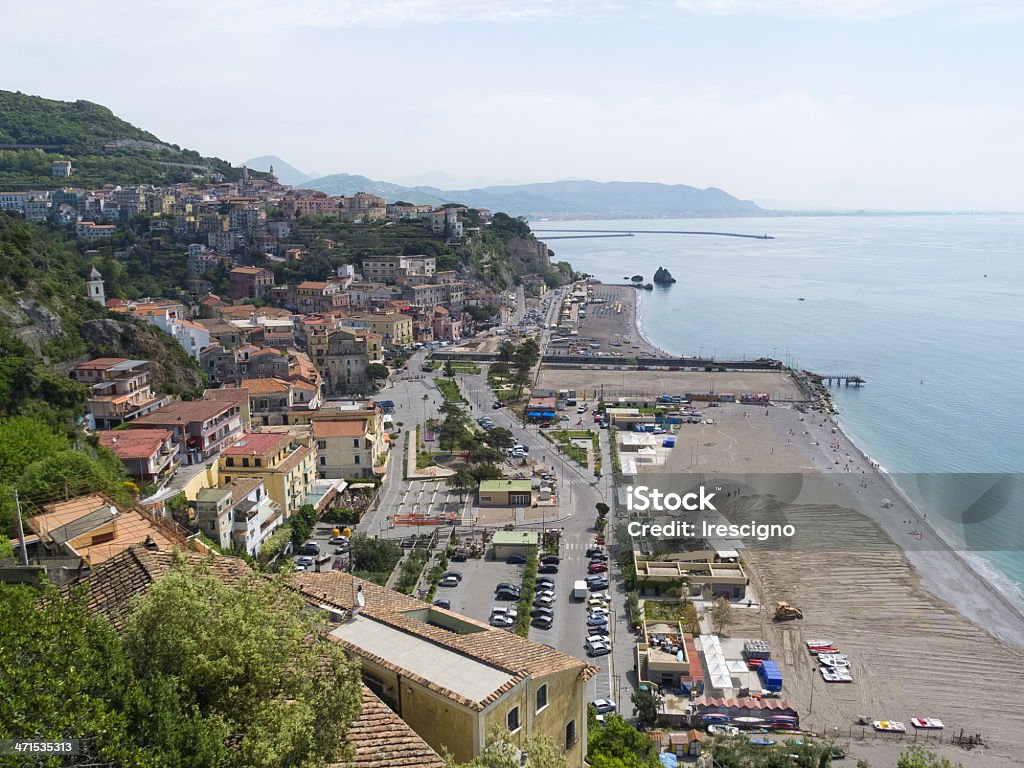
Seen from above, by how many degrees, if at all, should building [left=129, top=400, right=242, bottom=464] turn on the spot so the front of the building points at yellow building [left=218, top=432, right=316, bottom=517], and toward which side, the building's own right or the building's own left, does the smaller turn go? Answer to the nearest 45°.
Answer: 0° — it already faces it

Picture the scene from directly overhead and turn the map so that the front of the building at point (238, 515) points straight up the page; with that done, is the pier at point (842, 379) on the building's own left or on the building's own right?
on the building's own left

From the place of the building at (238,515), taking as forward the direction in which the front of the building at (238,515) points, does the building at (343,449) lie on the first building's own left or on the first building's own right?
on the first building's own left

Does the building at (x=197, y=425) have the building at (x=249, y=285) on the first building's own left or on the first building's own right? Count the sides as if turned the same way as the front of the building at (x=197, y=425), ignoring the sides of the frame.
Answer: on the first building's own left

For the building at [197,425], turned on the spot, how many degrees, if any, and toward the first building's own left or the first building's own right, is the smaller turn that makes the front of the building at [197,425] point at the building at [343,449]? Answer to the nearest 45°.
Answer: approximately 90° to the first building's own left

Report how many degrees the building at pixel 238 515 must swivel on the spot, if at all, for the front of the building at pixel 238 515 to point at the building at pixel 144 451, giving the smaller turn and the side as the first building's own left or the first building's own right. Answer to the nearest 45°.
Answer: approximately 180°

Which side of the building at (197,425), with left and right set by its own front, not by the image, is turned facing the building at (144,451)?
right

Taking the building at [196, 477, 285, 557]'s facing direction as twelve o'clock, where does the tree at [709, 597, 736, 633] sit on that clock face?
The tree is roughly at 11 o'clock from the building.

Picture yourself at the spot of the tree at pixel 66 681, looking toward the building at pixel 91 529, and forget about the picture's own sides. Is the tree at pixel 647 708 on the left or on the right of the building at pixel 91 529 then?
right

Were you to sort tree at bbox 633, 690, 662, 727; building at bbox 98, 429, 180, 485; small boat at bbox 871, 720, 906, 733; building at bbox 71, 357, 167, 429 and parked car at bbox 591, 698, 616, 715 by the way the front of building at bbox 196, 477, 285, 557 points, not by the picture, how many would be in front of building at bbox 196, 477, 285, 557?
3
